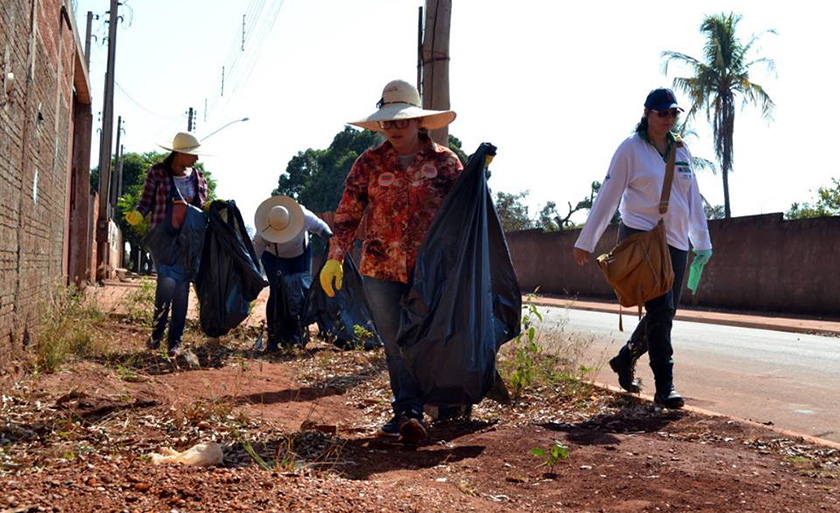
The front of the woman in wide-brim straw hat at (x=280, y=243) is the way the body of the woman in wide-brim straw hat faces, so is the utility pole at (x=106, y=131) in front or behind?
behind

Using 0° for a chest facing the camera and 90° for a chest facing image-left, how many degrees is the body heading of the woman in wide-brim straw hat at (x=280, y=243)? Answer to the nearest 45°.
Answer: approximately 0°

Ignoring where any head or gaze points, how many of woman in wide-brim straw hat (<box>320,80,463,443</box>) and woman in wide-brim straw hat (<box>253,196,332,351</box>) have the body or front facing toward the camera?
2

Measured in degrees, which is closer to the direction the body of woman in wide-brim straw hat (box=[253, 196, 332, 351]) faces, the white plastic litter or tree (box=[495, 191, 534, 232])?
the white plastic litter

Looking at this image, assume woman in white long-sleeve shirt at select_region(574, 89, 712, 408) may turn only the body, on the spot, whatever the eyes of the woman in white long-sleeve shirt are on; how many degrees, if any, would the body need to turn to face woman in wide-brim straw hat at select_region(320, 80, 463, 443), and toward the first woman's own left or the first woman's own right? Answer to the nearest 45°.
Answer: approximately 90° to the first woman's own right

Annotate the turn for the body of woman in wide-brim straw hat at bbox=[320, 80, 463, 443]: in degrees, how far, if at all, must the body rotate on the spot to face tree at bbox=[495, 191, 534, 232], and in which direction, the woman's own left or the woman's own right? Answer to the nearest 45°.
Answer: approximately 180°

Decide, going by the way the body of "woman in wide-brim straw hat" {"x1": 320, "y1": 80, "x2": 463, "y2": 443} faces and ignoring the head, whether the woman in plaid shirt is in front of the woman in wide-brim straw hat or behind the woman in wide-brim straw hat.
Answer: behind

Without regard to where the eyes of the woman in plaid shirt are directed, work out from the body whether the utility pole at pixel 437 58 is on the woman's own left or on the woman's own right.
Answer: on the woman's own left
